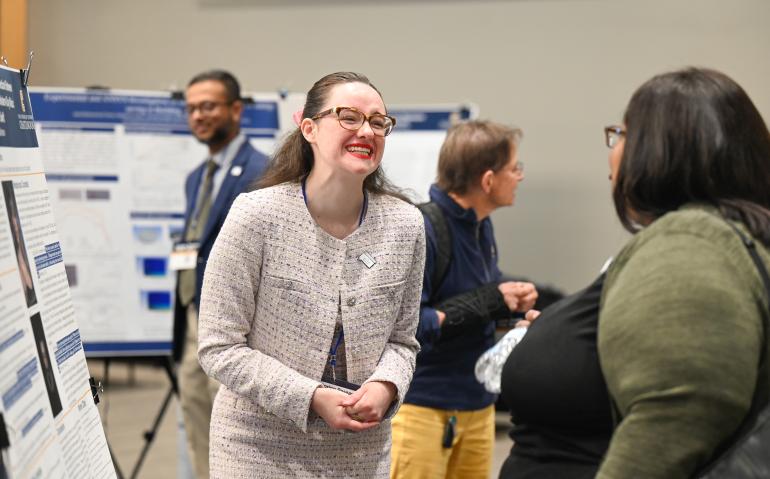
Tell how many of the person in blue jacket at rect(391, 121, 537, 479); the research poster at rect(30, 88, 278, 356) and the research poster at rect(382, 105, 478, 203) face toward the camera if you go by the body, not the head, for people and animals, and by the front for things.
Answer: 2

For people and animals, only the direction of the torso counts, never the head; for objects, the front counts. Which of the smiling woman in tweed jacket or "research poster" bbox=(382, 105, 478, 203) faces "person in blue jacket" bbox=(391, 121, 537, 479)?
the research poster

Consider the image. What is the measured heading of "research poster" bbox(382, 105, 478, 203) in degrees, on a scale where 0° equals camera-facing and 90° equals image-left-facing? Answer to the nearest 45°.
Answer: approximately 0°

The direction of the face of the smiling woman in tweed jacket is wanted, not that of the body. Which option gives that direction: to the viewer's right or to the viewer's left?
to the viewer's right

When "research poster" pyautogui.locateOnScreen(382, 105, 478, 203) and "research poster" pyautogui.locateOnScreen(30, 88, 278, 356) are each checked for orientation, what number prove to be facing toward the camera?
2

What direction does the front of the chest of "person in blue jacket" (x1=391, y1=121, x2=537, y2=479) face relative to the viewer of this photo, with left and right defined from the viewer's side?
facing to the right of the viewer

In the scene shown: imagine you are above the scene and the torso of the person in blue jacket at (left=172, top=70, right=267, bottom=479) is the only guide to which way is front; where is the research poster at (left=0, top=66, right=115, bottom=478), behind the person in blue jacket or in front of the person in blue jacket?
in front

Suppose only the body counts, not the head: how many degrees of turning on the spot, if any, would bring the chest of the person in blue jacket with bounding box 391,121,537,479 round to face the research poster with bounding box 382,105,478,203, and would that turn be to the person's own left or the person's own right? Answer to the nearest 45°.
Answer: approximately 90° to the person's own left

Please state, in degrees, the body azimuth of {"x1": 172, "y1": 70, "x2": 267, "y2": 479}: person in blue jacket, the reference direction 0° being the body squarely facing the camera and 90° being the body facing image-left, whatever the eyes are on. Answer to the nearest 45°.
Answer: approximately 45°

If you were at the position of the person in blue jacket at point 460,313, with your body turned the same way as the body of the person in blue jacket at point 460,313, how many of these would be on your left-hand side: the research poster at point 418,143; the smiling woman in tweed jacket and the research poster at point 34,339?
1
